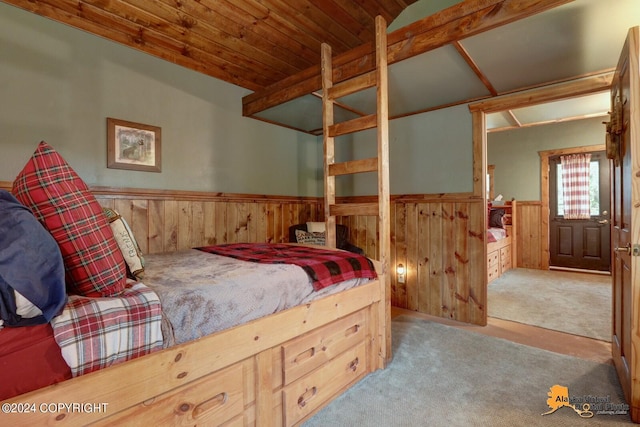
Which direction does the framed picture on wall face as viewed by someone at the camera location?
facing the viewer and to the right of the viewer

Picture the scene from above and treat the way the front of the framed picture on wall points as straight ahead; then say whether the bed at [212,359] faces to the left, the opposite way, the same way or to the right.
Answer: to the left

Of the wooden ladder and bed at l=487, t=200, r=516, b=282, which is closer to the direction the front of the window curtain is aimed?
the wooden ladder

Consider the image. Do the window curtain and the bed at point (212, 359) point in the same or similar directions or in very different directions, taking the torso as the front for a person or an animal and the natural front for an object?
very different directions

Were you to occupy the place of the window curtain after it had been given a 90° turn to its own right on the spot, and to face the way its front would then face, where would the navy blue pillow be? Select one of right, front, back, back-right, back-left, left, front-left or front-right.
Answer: left

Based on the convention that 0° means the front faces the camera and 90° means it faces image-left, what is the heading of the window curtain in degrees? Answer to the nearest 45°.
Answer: approximately 0°

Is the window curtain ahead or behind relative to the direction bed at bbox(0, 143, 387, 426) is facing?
ahead

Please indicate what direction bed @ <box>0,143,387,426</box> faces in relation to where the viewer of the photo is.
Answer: facing away from the viewer and to the right of the viewer

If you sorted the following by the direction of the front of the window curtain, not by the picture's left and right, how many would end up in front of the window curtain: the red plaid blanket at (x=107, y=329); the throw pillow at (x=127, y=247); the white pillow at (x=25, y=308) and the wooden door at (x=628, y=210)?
4

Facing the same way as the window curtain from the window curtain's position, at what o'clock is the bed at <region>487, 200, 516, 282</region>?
The bed is roughly at 2 o'clock from the window curtain.

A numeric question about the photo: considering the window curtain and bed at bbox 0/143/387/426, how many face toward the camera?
1
